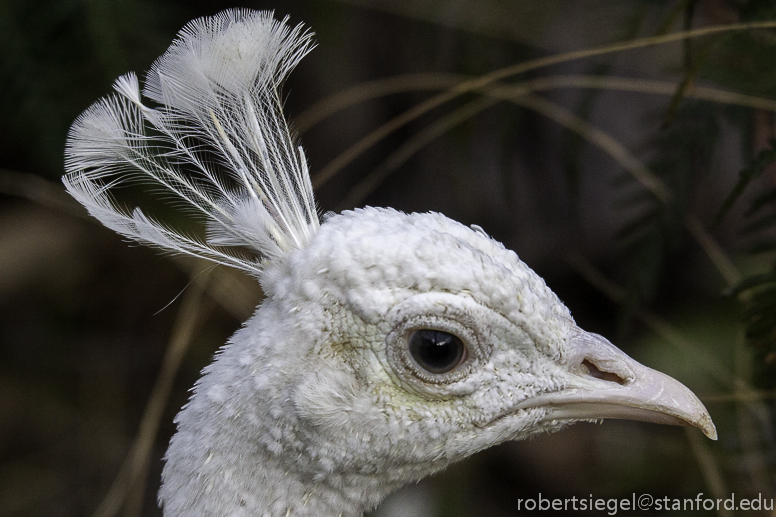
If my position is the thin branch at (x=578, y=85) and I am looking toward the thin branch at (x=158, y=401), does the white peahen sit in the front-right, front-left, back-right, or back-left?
front-left
